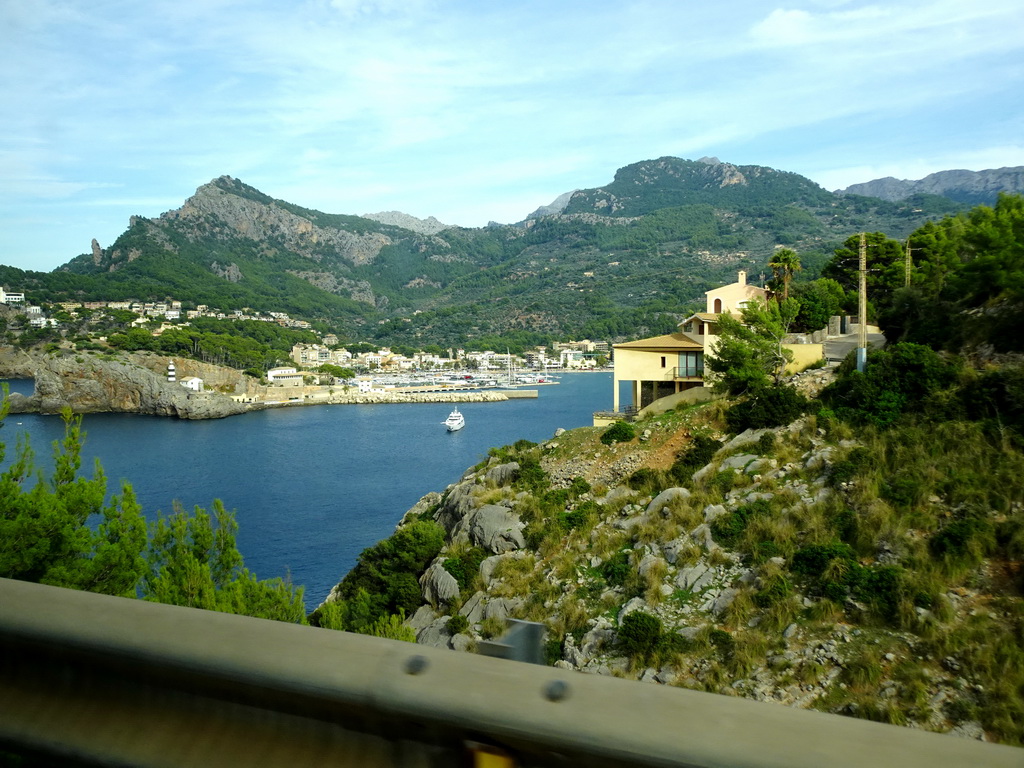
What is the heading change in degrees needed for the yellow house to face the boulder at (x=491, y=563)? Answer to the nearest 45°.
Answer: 0° — it already faces it

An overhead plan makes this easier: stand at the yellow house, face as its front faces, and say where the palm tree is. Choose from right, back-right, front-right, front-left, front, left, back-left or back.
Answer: back-left

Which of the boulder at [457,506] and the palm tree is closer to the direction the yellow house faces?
the boulder
